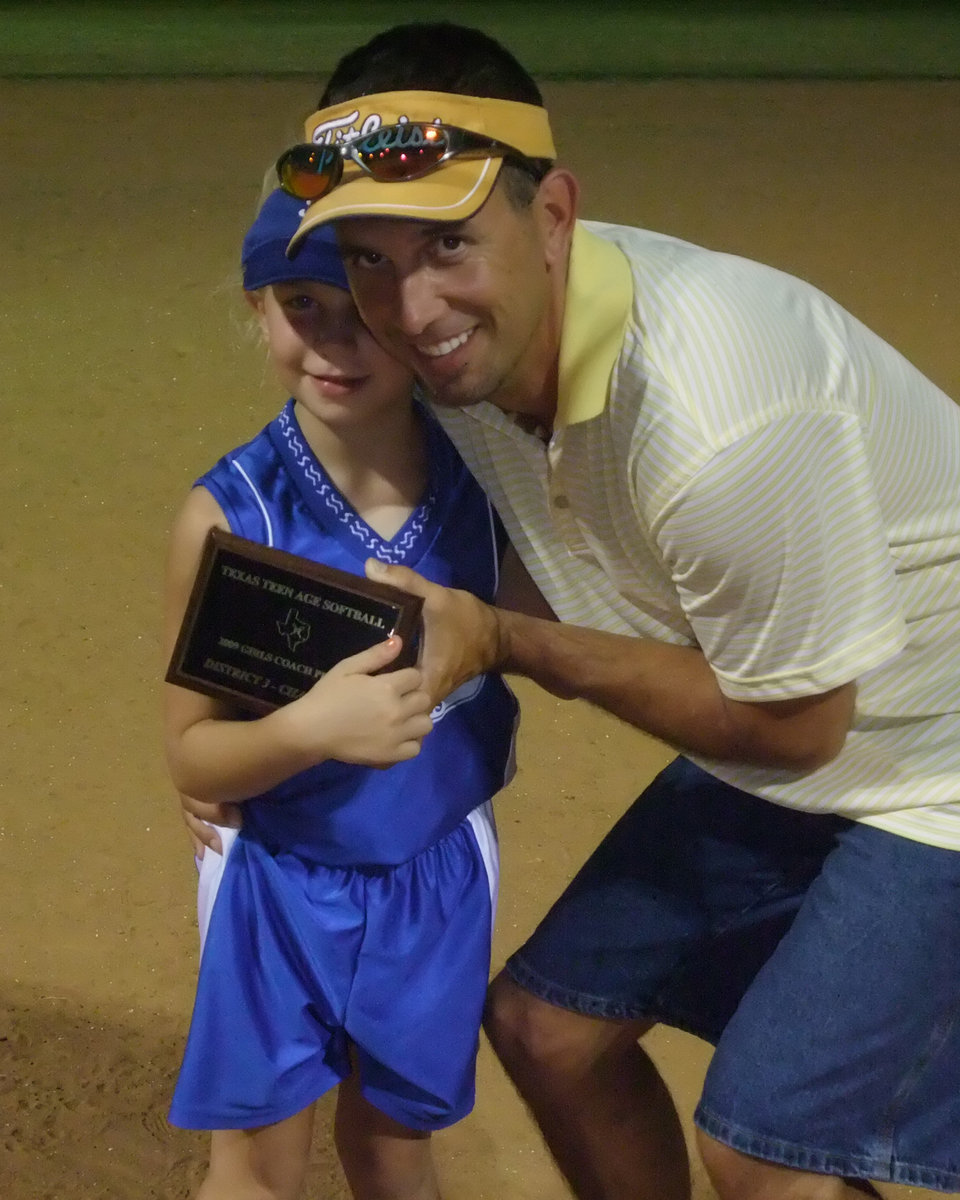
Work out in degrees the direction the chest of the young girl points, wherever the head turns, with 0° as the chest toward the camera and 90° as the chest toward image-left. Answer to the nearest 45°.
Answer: approximately 0°

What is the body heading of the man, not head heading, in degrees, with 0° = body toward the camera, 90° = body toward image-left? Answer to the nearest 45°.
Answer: approximately 45°

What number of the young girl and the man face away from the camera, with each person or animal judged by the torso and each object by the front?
0
